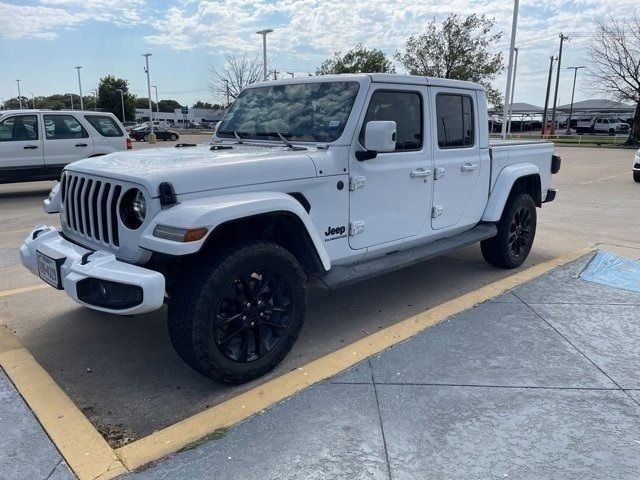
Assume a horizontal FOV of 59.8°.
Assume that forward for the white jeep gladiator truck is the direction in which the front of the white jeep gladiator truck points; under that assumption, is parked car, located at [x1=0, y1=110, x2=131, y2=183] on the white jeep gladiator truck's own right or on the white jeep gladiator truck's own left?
on the white jeep gladiator truck's own right

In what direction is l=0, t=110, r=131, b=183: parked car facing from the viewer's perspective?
to the viewer's left

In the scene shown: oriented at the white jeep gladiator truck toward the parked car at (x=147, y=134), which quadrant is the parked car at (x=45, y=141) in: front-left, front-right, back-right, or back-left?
front-left

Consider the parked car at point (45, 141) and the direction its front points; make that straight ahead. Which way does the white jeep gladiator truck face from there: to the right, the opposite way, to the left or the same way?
the same way

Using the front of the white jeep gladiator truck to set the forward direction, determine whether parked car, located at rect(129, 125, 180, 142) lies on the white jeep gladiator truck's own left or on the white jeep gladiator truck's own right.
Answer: on the white jeep gladiator truck's own right

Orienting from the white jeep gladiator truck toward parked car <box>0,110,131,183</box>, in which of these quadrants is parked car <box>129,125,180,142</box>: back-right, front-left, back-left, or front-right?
front-right

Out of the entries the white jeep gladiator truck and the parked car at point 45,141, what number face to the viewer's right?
0

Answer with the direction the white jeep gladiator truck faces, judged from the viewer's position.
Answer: facing the viewer and to the left of the viewer
